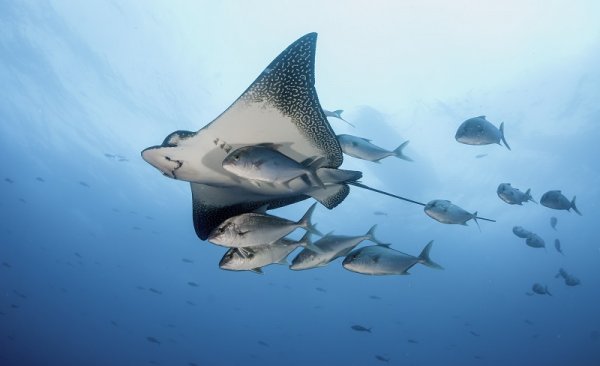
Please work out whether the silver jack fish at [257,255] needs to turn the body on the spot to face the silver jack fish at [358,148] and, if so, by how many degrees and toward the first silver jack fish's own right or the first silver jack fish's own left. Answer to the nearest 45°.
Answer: approximately 135° to the first silver jack fish's own right

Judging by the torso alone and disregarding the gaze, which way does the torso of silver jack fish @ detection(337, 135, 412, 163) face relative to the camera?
to the viewer's left

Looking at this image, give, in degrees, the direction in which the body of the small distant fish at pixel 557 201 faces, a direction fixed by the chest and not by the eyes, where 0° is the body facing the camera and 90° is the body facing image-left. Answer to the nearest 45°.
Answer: approximately 90°

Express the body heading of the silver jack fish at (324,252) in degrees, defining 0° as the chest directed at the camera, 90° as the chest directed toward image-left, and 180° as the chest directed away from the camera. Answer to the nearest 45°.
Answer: approximately 90°

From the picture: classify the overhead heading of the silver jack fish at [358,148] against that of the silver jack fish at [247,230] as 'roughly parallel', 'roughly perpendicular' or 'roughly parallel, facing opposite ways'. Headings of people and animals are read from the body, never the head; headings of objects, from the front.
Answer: roughly parallel

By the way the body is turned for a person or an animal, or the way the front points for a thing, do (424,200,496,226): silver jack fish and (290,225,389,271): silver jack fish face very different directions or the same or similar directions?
same or similar directions

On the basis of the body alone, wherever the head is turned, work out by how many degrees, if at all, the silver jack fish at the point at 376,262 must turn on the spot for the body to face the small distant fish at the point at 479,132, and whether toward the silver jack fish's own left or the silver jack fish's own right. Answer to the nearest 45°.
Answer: approximately 135° to the silver jack fish's own right

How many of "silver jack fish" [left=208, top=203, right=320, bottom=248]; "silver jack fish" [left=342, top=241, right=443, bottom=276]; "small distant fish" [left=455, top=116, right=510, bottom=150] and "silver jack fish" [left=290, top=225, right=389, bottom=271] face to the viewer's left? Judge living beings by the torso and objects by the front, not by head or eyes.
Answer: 4

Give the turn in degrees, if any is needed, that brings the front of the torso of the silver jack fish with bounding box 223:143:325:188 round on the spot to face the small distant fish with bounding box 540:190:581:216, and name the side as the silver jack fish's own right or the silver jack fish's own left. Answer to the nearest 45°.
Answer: approximately 135° to the silver jack fish's own right

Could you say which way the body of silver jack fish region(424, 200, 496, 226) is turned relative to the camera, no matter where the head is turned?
to the viewer's left

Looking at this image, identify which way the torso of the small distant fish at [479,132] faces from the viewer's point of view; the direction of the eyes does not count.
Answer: to the viewer's left

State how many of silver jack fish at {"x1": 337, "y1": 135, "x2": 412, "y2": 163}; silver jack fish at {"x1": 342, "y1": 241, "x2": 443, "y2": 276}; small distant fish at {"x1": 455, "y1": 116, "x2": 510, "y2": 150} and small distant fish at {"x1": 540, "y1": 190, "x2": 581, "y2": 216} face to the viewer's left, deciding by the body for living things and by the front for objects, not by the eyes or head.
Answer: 4
